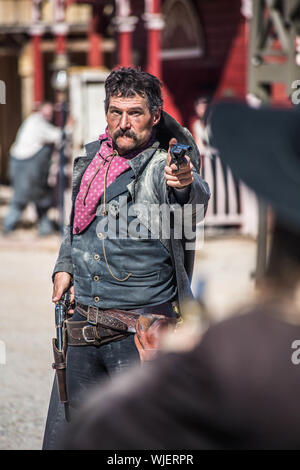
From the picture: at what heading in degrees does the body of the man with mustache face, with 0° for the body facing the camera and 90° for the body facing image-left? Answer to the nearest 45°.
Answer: approximately 45°

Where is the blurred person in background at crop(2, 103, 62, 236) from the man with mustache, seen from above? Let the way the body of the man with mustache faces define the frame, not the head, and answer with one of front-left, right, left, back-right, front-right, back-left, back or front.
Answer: back-right

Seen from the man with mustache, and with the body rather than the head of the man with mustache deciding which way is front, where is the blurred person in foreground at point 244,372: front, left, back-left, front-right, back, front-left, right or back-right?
front-left
